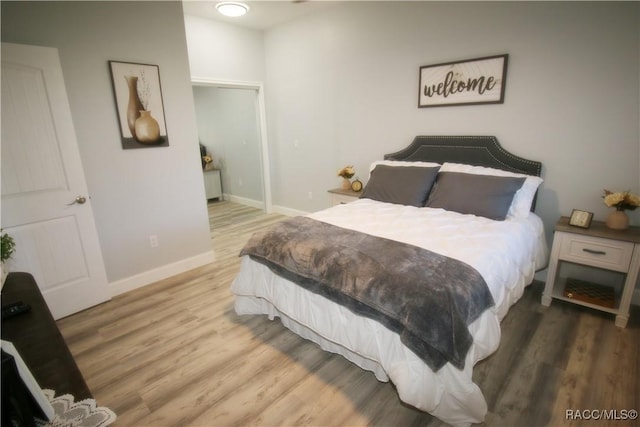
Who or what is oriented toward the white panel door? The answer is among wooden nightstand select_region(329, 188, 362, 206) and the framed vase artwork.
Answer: the wooden nightstand

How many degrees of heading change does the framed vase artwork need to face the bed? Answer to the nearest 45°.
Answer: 0° — it already faces it

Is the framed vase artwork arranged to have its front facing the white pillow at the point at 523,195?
yes

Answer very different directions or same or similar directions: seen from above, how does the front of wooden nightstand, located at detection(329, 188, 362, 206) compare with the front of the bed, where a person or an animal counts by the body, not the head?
same or similar directions

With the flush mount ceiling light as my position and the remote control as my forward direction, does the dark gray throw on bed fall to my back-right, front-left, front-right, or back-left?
front-left

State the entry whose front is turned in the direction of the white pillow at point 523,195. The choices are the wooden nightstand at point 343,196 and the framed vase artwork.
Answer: the framed vase artwork

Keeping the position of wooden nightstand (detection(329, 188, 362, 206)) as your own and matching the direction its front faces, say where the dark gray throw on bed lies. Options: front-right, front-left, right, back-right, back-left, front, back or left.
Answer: front-left

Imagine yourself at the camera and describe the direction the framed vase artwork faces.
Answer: facing the viewer and to the right of the viewer

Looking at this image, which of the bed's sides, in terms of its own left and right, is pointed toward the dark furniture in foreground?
front

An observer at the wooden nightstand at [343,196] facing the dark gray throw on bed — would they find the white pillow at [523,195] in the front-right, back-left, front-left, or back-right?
front-left

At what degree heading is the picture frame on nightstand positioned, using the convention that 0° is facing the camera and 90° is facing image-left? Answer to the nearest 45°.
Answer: approximately 45°

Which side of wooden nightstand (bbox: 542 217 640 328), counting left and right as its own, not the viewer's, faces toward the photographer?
front

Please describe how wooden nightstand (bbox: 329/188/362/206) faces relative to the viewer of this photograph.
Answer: facing the viewer and to the left of the viewer

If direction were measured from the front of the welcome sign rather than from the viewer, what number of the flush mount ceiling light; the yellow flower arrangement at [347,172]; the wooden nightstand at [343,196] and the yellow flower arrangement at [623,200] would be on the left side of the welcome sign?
1

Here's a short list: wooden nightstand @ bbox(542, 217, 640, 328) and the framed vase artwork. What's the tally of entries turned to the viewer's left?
0

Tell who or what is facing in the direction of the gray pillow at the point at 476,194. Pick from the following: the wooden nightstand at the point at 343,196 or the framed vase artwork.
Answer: the framed vase artwork

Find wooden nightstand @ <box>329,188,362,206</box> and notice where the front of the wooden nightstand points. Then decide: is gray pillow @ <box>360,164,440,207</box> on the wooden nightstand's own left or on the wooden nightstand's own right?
on the wooden nightstand's own left

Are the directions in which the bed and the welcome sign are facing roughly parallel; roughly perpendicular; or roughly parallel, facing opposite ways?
roughly parallel
